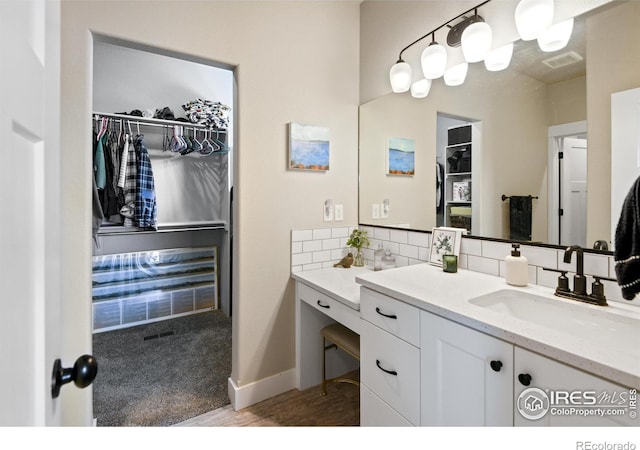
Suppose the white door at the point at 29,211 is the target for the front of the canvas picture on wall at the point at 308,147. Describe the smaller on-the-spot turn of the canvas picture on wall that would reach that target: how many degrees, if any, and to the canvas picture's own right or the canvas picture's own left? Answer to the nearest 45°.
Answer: approximately 45° to the canvas picture's own right

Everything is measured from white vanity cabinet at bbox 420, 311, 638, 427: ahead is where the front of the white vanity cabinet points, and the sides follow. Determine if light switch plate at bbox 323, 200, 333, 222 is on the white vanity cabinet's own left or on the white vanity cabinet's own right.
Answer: on the white vanity cabinet's own right

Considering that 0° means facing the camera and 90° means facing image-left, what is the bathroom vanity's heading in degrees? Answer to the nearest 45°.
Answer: approximately 45°
